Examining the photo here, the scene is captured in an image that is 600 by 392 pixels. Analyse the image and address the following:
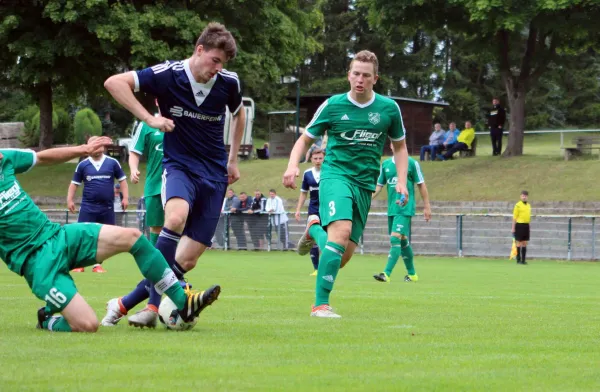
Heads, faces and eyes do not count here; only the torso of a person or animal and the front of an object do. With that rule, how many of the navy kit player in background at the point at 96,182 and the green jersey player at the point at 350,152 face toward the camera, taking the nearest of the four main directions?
2

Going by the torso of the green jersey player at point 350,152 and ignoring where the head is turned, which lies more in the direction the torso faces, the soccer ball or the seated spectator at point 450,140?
the soccer ball

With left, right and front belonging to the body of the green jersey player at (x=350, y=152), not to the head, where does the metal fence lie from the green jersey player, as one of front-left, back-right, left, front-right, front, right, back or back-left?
back

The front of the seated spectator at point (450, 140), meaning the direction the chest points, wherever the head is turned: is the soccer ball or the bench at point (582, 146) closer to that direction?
the soccer ball

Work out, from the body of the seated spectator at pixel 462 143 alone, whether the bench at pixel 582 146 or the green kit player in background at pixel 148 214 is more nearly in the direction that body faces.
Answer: the green kit player in background

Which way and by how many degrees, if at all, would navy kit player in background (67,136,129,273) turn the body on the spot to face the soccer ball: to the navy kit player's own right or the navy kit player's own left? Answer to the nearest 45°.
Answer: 0° — they already face it

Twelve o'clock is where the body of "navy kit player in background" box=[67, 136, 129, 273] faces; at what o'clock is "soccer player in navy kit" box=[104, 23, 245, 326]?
The soccer player in navy kit is roughly at 12 o'clock from the navy kit player in background.

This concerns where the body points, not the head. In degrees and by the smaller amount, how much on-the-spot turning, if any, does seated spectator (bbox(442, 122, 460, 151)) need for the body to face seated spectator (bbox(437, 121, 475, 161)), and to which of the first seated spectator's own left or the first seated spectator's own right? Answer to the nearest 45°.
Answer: approximately 90° to the first seated spectator's own left
